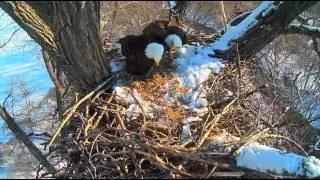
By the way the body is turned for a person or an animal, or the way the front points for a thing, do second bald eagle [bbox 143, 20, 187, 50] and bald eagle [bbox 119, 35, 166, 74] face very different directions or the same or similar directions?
same or similar directions

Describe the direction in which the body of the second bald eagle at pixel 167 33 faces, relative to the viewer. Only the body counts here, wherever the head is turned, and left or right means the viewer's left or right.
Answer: facing the viewer and to the right of the viewer

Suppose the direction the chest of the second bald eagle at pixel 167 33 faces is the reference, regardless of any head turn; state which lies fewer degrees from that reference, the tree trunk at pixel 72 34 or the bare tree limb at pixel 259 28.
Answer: the bare tree limb

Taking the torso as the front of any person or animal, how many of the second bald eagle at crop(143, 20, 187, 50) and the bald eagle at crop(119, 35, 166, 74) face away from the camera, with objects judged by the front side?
0

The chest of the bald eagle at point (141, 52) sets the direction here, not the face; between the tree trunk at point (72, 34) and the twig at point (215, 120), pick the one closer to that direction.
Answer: the twig
